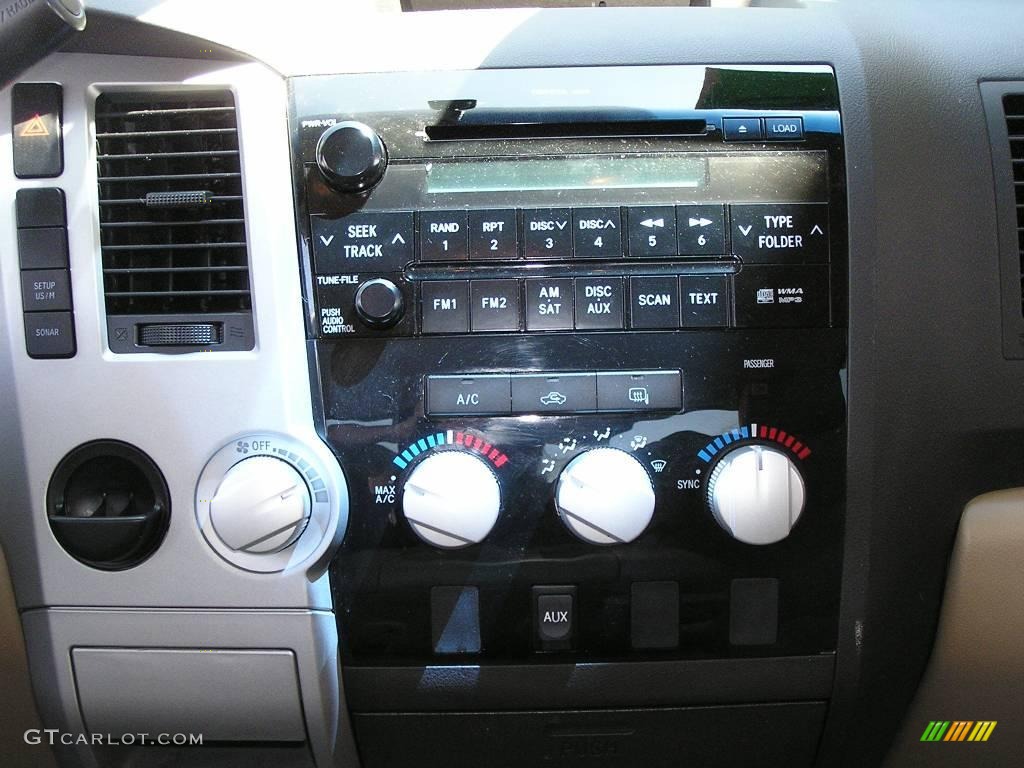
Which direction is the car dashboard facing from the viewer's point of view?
toward the camera
